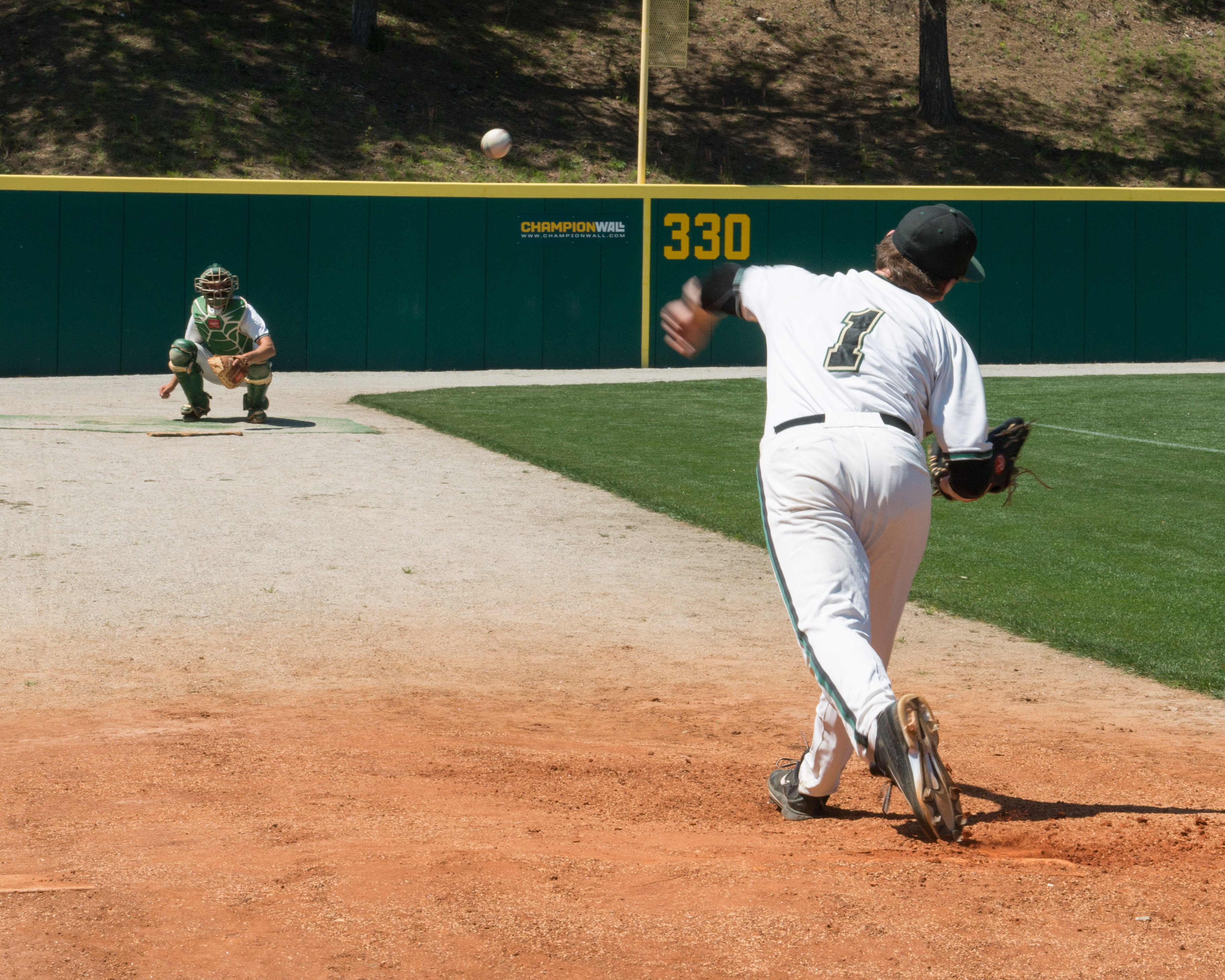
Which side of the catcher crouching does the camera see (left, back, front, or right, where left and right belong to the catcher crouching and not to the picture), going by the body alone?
front

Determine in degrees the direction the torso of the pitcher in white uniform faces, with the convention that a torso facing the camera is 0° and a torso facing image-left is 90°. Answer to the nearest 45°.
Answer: approximately 180°

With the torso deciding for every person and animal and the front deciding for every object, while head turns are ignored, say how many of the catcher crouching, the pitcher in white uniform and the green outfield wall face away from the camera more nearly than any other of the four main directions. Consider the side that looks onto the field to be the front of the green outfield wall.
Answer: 1

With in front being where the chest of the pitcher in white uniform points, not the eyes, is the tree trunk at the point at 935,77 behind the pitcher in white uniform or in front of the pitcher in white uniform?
in front

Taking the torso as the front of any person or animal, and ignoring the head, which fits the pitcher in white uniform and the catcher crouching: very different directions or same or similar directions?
very different directions

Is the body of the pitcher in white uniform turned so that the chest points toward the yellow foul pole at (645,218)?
yes

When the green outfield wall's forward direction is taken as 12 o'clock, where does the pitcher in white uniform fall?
The pitcher in white uniform is roughly at 12 o'clock from the green outfield wall.

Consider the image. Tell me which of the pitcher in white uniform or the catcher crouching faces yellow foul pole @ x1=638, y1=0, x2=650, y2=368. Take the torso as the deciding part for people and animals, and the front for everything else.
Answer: the pitcher in white uniform

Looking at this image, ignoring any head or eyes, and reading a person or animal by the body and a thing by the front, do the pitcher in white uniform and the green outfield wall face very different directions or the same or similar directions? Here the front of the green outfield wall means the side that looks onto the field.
very different directions

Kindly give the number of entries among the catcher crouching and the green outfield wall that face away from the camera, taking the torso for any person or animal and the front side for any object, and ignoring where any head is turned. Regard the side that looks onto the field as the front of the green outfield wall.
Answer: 0

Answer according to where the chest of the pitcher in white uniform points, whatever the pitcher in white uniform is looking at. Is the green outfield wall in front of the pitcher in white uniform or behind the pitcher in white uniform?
in front

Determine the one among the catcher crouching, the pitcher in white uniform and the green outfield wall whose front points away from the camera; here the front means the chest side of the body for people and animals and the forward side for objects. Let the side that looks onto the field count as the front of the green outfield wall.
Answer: the pitcher in white uniform

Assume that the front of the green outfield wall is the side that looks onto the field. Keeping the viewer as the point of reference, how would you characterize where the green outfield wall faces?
facing the viewer
